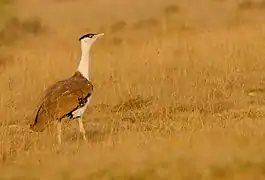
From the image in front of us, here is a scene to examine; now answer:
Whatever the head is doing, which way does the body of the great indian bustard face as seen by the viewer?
to the viewer's right
